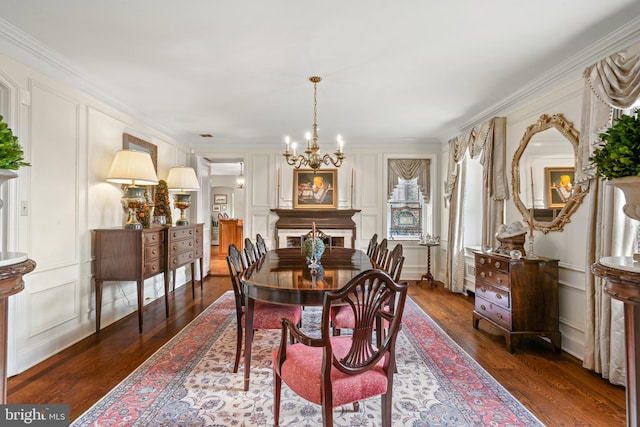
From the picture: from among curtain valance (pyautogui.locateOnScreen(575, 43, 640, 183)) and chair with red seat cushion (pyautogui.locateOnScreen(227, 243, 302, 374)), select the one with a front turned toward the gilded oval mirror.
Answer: the chair with red seat cushion

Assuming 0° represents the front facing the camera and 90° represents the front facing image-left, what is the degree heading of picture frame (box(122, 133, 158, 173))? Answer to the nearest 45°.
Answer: approximately 315°

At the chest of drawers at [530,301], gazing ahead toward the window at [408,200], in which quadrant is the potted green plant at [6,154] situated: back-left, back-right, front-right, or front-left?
back-left

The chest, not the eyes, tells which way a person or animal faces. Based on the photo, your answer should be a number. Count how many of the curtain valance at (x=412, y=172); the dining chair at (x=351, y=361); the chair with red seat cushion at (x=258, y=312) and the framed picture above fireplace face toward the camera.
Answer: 2

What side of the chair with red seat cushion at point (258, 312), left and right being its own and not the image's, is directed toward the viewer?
right

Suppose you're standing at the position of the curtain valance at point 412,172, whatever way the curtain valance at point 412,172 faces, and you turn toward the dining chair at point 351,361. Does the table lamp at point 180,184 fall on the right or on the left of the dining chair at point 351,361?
right

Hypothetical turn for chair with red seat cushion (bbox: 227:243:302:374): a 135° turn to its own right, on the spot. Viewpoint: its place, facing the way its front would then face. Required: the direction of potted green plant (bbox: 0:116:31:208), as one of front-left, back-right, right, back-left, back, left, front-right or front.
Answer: front

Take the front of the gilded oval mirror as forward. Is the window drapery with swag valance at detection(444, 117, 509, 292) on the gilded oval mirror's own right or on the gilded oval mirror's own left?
on the gilded oval mirror's own right

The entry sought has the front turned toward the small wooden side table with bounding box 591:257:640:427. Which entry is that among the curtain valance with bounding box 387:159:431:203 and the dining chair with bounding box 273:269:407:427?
the curtain valance

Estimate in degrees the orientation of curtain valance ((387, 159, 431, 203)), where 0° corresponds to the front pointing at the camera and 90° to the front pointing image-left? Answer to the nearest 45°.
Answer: approximately 0°

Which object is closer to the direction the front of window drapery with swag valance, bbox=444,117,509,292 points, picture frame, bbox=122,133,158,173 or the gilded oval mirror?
the picture frame

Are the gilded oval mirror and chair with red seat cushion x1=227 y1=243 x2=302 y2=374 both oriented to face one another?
yes

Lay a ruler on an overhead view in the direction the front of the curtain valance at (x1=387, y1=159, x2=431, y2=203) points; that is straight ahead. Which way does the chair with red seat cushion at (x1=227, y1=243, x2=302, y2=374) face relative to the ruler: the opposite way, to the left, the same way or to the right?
to the left
